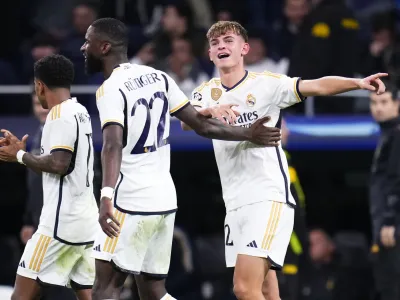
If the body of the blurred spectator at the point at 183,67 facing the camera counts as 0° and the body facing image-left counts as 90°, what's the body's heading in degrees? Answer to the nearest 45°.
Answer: approximately 0°

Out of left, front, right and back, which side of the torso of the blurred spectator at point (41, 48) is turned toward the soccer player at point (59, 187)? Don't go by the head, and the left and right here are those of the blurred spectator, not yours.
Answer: front

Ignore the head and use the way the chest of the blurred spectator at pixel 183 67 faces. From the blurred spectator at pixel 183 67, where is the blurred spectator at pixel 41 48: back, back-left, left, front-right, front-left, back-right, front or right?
right

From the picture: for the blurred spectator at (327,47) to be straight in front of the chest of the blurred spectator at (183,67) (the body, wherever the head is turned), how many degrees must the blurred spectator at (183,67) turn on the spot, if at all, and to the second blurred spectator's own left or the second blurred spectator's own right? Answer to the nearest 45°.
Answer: approximately 90° to the second blurred spectator's own left

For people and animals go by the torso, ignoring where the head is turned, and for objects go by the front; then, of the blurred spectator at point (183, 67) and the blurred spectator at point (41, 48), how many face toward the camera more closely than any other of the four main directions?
2

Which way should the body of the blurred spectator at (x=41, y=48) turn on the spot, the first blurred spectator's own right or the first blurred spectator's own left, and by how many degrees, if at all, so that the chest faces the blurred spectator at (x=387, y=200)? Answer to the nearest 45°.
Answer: approximately 45° to the first blurred spectator's own left
